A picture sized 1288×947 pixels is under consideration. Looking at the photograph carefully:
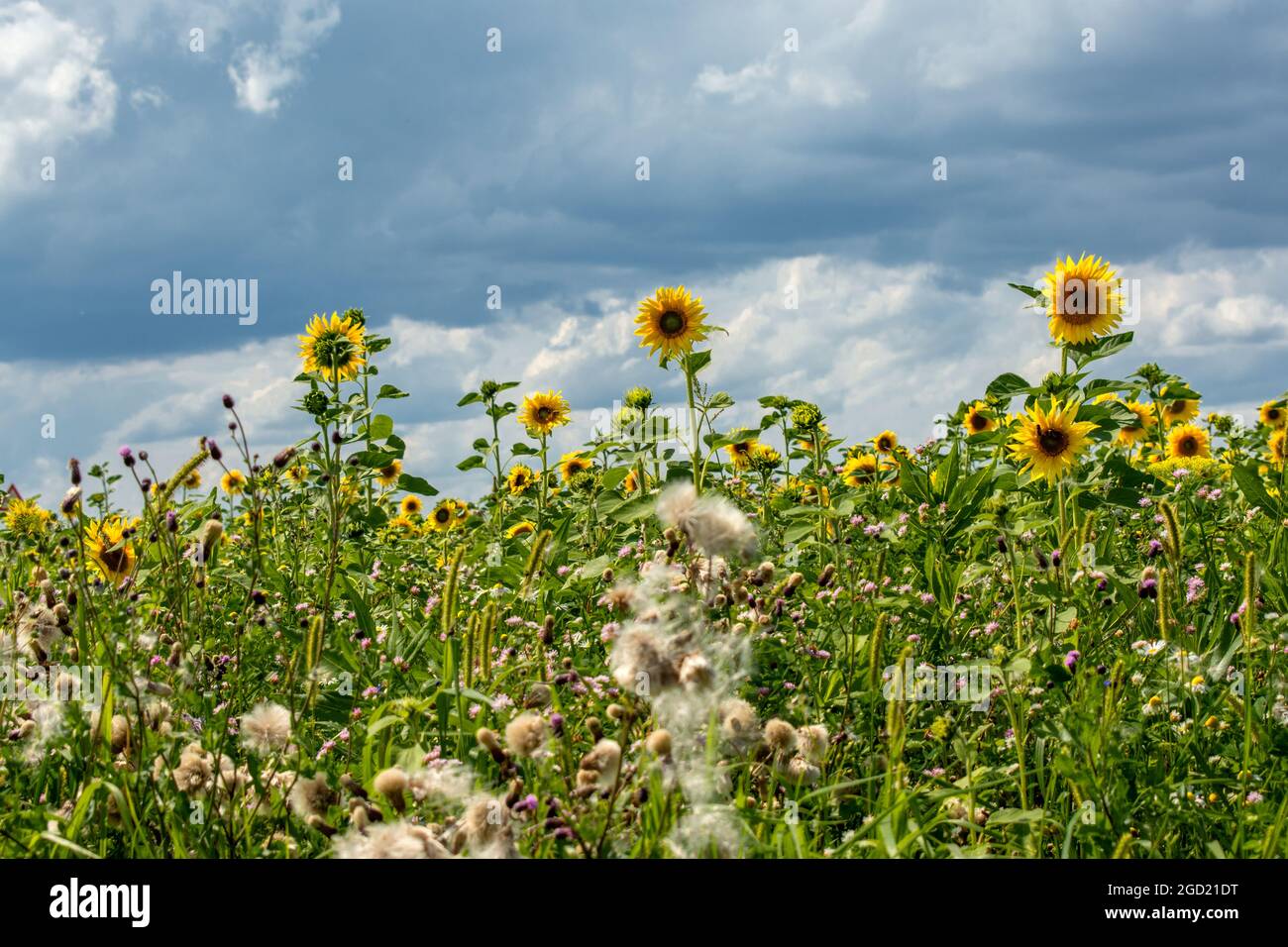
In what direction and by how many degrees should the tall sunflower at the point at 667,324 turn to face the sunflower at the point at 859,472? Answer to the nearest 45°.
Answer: approximately 135° to its left

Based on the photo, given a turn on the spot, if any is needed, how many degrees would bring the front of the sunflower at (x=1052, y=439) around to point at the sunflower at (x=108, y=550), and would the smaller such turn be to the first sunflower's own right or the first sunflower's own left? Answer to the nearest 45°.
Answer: approximately 90° to the first sunflower's own right

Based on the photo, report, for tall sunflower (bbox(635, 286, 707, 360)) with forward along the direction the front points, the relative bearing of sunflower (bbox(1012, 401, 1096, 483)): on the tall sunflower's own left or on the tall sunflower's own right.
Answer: on the tall sunflower's own left

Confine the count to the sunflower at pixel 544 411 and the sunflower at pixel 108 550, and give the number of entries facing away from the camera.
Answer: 0

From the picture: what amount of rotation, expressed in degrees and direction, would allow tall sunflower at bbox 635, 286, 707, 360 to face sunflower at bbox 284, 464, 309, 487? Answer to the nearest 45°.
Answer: approximately 135° to its right

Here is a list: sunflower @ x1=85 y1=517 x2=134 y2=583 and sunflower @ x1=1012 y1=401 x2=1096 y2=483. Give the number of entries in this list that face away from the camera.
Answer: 0
